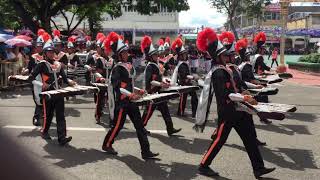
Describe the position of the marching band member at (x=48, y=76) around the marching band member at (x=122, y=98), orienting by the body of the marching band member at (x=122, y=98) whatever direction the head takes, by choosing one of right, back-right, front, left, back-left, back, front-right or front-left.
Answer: back-left

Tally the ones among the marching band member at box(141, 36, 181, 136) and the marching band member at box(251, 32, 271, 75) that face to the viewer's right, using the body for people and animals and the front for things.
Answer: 2

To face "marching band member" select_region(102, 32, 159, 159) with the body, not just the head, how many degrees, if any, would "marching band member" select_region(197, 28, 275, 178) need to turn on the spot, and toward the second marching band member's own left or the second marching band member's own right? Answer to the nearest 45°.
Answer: approximately 135° to the second marching band member's own left

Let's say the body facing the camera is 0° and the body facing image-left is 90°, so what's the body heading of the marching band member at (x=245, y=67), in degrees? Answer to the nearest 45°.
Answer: approximately 270°

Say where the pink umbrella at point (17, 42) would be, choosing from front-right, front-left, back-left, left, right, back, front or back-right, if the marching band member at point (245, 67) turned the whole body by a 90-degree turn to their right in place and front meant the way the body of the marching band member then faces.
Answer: back-right

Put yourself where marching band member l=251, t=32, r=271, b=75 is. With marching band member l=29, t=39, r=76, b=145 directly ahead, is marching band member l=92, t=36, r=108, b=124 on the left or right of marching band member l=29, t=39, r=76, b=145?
right
